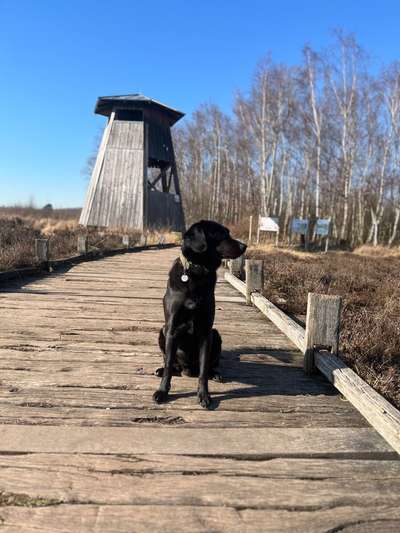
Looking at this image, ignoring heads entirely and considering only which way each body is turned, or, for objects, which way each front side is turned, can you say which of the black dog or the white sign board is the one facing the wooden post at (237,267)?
the white sign board

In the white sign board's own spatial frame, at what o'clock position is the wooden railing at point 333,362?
The wooden railing is roughly at 12 o'clock from the white sign board.

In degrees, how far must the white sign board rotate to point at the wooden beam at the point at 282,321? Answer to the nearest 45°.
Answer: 0° — it already faces it

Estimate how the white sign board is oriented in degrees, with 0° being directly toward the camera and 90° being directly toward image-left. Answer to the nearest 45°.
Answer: approximately 0°

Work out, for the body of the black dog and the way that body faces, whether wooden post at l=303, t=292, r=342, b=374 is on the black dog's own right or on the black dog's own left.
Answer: on the black dog's own left

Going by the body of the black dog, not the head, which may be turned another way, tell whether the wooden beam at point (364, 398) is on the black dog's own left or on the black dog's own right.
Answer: on the black dog's own left

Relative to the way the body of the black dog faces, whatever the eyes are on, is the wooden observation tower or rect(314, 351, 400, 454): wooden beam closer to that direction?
the wooden beam

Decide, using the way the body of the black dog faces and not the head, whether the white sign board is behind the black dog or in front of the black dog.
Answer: behind

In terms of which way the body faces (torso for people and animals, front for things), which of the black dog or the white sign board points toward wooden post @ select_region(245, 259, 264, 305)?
the white sign board

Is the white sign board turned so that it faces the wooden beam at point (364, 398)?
yes

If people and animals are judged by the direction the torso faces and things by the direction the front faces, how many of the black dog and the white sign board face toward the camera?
2
